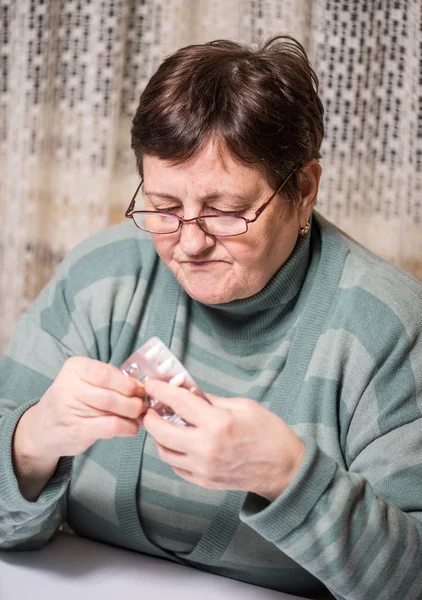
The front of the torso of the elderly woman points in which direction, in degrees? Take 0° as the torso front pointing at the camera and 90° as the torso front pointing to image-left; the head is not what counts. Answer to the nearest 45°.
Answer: approximately 45°
